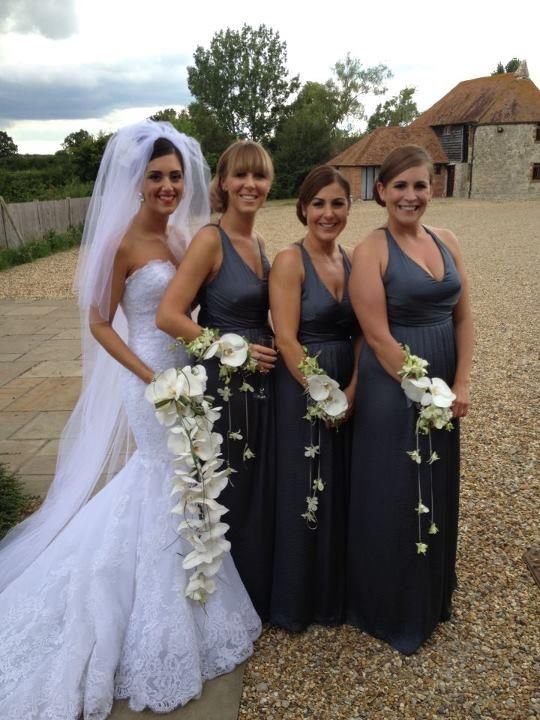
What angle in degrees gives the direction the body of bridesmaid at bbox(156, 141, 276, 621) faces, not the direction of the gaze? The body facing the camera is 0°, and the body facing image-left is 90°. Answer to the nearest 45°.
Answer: approximately 315°

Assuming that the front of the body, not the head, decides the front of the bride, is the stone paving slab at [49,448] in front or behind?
behind

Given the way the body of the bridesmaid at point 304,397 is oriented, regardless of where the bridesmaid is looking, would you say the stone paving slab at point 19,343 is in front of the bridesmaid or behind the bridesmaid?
behind

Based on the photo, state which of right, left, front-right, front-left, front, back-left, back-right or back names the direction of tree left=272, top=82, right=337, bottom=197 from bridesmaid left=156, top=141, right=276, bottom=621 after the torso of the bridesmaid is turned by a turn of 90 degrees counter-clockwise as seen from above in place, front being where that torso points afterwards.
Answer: front-left

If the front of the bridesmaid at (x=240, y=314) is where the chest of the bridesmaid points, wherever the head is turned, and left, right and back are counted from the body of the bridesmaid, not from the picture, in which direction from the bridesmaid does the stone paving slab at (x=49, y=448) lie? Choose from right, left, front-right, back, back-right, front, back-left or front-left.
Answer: back

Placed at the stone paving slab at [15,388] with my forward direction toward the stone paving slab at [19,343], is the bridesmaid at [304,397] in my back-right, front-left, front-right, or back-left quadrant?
back-right

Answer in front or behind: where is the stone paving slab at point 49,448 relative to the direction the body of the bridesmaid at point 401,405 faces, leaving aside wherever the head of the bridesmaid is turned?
behind

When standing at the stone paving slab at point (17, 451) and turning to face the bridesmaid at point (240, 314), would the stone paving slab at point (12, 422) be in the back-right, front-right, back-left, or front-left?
back-left

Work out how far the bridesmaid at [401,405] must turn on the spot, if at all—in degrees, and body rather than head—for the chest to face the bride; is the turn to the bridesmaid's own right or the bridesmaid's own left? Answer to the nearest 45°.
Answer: approximately 90° to the bridesmaid's own right
